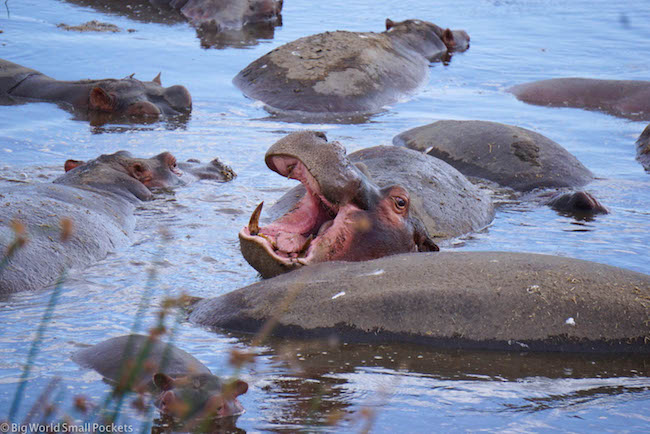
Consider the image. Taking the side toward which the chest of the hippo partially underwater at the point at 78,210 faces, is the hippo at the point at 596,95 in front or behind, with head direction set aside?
in front

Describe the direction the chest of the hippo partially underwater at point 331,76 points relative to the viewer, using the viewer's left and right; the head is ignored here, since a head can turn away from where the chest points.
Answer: facing away from the viewer and to the right of the viewer

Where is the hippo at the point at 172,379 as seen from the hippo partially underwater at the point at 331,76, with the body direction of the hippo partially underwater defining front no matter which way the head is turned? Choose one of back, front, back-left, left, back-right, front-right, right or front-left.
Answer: back-right

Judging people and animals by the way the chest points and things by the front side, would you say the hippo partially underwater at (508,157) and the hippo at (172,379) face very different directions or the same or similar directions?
same or similar directions

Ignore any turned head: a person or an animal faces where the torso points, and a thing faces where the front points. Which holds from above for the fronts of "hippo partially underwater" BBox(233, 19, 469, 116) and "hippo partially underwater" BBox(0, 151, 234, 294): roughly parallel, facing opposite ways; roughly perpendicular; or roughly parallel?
roughly parallel

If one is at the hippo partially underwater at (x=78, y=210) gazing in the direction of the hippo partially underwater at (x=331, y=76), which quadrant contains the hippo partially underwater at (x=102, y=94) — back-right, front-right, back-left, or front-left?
front-left

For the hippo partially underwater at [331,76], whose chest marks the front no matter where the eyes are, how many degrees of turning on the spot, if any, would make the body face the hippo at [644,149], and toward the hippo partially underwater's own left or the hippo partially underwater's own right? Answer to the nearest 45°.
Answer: approximately 90° to the hippo partially underwater's own right

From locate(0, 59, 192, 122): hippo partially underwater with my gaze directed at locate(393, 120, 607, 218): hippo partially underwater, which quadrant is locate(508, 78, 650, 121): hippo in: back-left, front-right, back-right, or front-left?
front-left

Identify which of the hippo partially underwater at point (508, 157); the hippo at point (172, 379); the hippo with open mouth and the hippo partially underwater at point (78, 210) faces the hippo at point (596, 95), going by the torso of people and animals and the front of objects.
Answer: the hippo partially underwater at point (78, 210)

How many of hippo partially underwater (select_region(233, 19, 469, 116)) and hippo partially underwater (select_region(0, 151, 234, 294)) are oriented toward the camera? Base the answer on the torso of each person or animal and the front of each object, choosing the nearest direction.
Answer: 0

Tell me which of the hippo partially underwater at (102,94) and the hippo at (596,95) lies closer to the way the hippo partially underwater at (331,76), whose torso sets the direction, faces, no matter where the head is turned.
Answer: the hippo

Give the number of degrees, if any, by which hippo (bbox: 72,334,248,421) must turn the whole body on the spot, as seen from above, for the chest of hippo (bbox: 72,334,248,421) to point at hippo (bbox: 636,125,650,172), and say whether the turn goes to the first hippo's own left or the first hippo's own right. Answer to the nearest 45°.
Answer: approximately 90° to the first hippo's own left

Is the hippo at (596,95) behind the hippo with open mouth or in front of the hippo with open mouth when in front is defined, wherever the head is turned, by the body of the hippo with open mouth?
behind

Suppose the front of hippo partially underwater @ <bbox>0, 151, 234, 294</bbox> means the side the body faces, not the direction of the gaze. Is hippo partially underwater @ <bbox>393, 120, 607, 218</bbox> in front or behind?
in front

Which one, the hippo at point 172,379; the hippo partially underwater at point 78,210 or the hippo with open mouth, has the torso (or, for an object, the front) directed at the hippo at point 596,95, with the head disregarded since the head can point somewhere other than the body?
the hippo partially underwater
